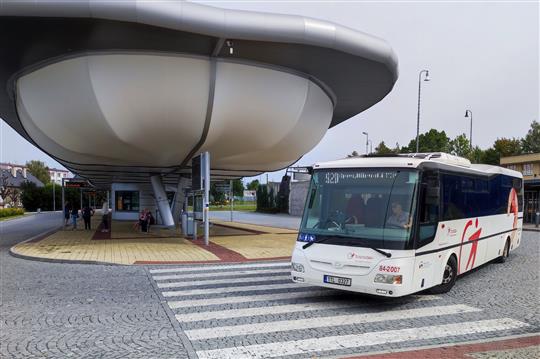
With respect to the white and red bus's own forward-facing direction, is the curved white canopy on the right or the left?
on its right

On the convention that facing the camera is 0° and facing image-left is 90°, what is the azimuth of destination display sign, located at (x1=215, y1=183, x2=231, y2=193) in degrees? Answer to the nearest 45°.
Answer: approximately 0°

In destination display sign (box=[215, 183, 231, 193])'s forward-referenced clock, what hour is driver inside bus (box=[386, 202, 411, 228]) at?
The driver inside bus is roughly at 12 o'clock from the destination display sign.

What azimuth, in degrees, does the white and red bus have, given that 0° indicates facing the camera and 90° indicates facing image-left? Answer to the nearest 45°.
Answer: approximately 45°

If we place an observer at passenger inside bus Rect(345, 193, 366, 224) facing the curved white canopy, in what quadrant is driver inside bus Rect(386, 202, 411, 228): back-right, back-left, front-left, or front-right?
back-right

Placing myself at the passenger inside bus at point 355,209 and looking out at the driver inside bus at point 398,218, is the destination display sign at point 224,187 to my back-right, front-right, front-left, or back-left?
back-left

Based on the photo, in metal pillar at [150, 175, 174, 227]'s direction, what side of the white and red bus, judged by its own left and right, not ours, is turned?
right

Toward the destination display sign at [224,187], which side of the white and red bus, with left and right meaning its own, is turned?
right
